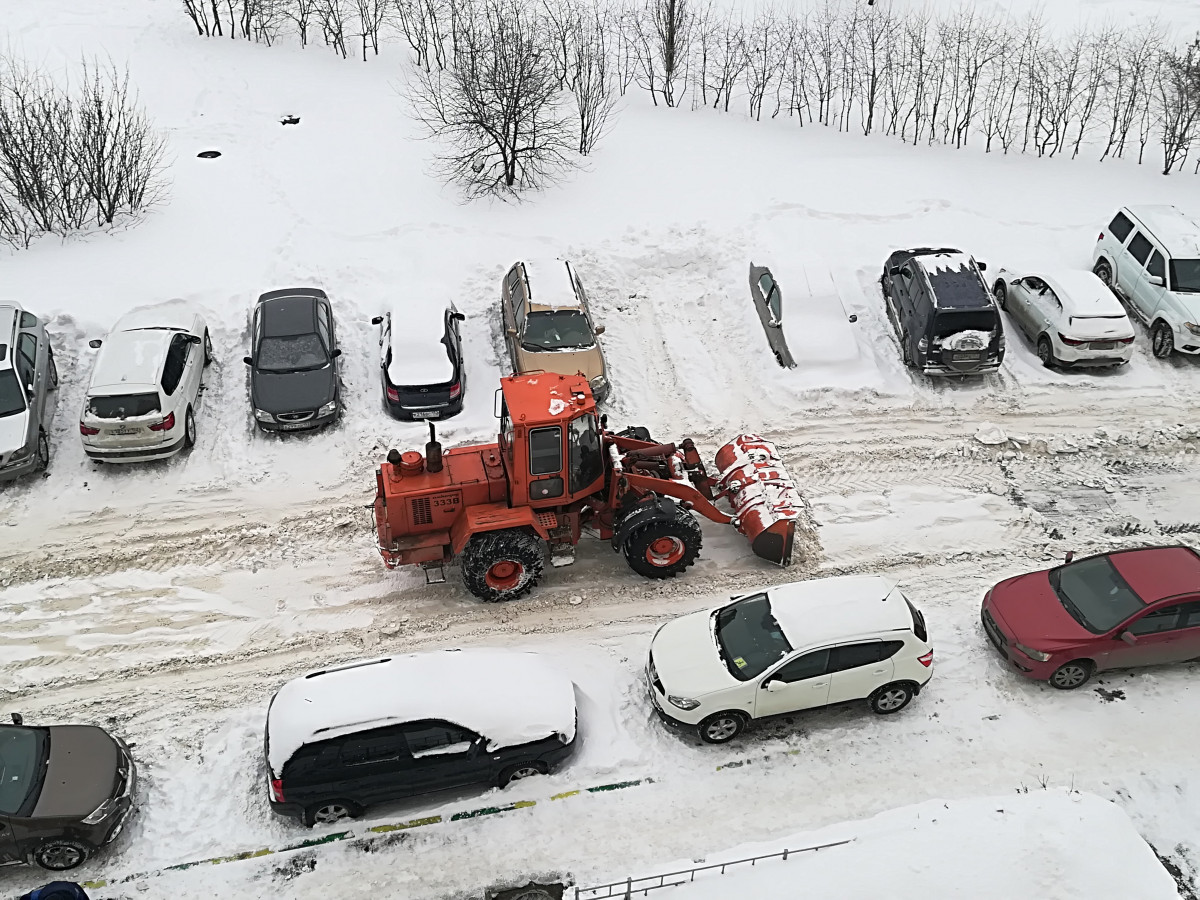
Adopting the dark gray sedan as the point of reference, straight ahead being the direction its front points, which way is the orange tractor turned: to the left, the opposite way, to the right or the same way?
to the left

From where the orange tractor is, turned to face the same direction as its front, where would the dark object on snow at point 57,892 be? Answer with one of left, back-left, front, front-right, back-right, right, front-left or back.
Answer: back-right

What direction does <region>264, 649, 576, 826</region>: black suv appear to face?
to the viewer's right

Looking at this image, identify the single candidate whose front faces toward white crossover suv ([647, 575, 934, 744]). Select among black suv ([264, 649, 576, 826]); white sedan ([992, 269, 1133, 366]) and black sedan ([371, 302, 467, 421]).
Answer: the black suv

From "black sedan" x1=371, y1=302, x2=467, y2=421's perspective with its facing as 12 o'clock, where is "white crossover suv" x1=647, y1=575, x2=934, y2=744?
The white crossover suv is roughly at 5 o'clock from the black sedan.

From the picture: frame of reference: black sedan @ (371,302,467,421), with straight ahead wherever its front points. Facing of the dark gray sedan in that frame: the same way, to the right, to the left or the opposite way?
the opposite way

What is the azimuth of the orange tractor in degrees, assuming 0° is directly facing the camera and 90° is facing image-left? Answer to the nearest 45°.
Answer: approximately 270°

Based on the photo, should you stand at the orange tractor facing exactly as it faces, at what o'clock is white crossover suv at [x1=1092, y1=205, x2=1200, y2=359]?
The white crossover suv is roughly at 11 o'clock from the orange tractor.

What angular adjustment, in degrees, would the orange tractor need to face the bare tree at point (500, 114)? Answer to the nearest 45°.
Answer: approximately 90° to its left

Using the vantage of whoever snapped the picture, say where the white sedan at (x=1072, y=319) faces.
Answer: facing away from the viewer and to the left of the viewer

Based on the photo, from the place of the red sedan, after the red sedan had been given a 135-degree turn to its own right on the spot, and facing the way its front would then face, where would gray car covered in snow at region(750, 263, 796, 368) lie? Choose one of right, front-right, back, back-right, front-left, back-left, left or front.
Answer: front-left

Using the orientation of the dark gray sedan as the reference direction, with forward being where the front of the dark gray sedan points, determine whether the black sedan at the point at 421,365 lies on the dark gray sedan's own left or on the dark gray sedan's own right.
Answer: on the dark gray sedan's own left

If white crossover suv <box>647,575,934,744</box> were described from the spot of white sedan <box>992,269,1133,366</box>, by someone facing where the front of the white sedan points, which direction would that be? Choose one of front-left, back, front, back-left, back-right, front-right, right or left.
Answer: back-left

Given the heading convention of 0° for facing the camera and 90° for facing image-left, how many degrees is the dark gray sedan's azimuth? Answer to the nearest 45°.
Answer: approximately 0°
